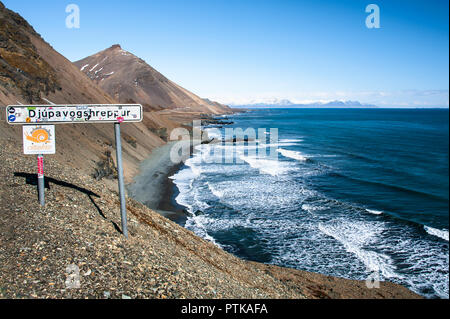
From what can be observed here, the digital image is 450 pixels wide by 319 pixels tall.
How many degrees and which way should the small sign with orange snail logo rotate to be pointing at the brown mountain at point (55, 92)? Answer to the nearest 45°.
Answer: approximately 180°

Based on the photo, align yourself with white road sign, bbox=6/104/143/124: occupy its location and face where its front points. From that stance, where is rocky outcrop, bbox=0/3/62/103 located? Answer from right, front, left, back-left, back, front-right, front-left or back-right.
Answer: back

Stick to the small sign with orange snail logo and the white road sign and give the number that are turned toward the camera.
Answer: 2

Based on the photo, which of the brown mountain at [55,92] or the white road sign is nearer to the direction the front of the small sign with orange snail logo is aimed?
the white road sign

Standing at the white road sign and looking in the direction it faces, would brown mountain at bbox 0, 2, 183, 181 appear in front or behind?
behind

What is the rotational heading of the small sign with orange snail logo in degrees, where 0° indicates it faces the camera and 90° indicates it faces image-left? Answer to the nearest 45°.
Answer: approximately 0°

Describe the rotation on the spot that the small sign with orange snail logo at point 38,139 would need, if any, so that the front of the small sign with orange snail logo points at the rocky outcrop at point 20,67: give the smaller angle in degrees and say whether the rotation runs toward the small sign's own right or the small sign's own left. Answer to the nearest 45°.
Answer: approximately 180°
